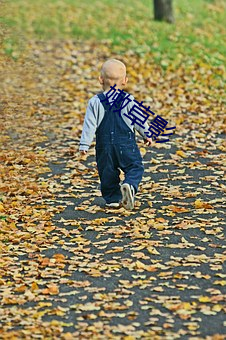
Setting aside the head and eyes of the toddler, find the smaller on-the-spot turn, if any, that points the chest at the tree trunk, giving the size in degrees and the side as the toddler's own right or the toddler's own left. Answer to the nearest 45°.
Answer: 0° — they already face it

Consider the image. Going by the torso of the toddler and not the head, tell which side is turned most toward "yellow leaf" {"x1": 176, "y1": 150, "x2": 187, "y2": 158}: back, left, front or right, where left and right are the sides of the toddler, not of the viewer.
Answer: front

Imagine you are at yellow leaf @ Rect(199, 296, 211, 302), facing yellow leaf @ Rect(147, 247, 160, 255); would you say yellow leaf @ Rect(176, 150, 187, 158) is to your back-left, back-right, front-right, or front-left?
front-right

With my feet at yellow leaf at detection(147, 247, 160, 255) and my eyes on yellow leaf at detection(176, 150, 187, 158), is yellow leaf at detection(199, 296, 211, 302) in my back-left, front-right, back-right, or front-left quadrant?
back-right

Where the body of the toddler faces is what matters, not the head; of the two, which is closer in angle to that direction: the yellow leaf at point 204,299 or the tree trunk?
the tree trunk

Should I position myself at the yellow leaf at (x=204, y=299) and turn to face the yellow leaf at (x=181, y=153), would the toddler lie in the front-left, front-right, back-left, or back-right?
front-left

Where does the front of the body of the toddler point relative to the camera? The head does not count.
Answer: away from the camera
